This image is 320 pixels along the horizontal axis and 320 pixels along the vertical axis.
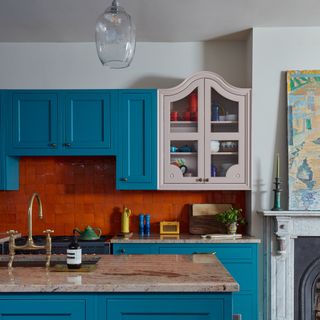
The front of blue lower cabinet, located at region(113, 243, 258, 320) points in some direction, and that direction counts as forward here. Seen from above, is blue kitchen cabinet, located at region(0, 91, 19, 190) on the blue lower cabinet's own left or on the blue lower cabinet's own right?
on the blue lower cabinet's own right

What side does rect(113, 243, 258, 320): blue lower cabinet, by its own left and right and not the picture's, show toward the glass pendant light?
front

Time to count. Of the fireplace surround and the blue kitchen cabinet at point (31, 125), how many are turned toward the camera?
2

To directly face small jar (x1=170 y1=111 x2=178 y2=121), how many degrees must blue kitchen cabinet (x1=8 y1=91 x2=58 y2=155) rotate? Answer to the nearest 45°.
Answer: approximately 90° to its left
